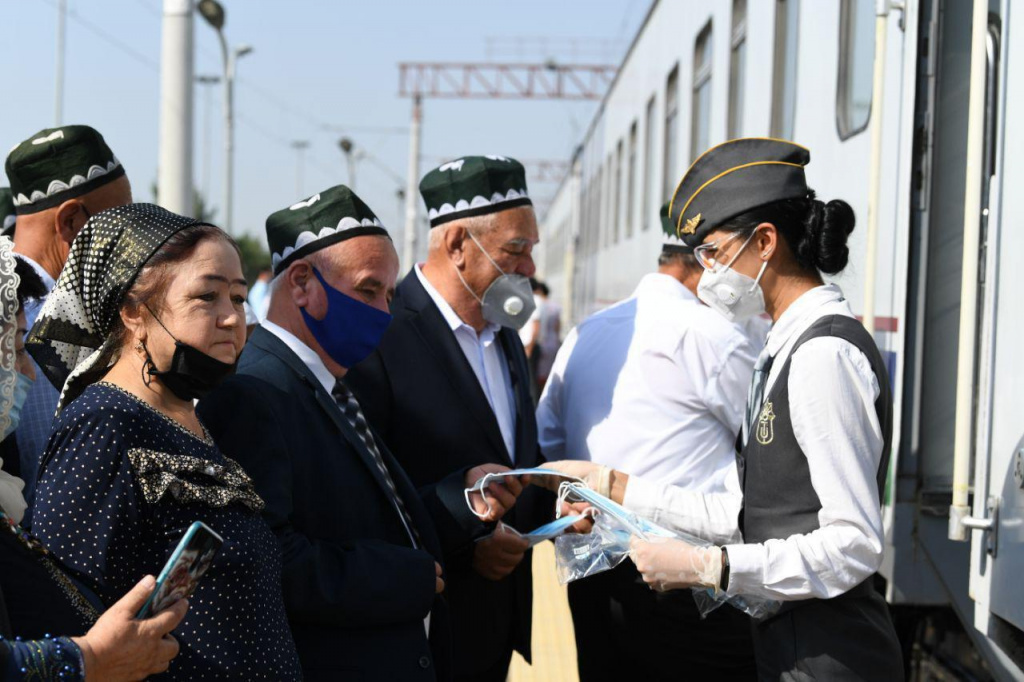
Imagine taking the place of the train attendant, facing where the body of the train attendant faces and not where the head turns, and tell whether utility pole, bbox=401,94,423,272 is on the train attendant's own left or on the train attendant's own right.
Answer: on the train attendant's own right

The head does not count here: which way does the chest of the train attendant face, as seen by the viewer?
to the viewer's left

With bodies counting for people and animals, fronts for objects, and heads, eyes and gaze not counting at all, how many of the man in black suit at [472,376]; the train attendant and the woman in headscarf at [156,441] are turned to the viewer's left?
1

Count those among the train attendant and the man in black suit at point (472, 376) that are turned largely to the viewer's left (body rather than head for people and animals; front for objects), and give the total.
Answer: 1

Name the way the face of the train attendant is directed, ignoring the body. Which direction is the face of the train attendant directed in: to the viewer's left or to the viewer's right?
to the viewer's left

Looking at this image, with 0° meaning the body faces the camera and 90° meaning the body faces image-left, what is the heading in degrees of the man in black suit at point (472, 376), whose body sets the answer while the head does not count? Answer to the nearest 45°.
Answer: approximately 315°

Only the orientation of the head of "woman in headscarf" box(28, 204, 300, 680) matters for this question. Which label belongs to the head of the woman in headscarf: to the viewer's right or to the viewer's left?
to the viewer's right

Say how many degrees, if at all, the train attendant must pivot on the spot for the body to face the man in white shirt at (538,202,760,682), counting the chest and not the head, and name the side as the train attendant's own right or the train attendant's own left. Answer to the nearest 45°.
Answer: approximately 90° to the train attendant's own right
